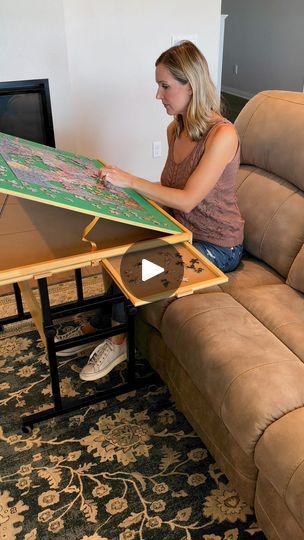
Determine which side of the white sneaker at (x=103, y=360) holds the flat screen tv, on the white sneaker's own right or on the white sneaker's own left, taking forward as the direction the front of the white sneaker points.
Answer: on the white sneaker's own right

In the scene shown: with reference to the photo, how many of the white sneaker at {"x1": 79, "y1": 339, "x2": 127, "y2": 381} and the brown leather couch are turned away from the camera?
0

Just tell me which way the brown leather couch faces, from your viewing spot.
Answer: facing the viewer and to the left of the viewer

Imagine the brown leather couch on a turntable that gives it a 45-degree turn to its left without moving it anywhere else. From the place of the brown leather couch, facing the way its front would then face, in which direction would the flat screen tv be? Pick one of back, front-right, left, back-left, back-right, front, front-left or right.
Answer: back-right

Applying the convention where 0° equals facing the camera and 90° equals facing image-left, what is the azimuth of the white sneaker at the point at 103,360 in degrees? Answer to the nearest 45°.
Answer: approximately 45°

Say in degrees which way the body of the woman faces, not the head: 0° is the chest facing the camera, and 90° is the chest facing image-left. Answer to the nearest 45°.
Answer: approximately 45°

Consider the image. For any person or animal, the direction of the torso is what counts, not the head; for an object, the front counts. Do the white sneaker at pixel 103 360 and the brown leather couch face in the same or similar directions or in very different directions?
same or similar directions

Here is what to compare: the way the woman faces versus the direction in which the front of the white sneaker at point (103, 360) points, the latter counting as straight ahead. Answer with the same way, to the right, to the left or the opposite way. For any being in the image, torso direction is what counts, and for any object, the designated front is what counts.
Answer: the same way

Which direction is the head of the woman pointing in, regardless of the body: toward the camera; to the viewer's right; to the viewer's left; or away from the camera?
to the viewer's left
